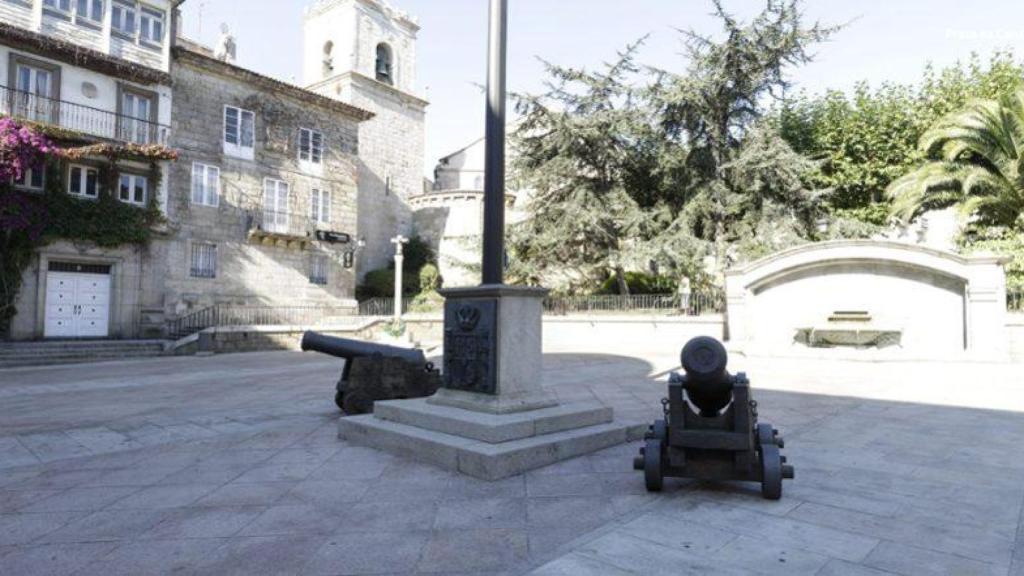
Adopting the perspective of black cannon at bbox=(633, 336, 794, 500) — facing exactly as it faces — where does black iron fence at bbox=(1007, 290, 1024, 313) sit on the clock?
The black iron fence is roughly at 7 o'clock from the black cannon.

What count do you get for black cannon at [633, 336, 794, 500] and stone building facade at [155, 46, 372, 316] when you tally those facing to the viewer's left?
0

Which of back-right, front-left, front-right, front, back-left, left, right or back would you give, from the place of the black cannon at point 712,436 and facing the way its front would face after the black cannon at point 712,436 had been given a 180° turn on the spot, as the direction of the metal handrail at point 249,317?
front-left

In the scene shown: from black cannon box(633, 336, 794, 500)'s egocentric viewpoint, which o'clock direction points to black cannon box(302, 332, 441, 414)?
black cannon box(302, 332, 441, 414) is roughly at 4 o'clock from black cannon box(633, 336, 794, 500).

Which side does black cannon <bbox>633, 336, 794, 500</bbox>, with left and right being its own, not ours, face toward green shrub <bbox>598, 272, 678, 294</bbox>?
back

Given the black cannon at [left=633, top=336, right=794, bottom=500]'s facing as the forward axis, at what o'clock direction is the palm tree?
The palm tree is roughly at 7 o'clock from the black cannon.

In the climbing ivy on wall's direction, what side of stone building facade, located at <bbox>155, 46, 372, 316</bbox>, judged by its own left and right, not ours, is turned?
right

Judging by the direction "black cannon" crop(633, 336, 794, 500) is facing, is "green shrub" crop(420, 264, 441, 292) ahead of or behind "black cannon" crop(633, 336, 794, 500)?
behind

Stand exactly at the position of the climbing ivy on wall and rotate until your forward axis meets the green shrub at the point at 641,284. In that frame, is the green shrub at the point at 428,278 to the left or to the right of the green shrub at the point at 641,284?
left

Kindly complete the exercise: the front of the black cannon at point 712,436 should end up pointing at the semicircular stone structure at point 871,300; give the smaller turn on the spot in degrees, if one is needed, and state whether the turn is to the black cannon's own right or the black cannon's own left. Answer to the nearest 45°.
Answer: approximately 180°

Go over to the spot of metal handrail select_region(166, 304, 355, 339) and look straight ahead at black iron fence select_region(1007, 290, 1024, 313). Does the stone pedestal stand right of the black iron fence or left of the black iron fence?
right

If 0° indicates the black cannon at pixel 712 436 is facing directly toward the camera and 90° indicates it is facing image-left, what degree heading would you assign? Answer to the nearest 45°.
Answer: approximately 0°
